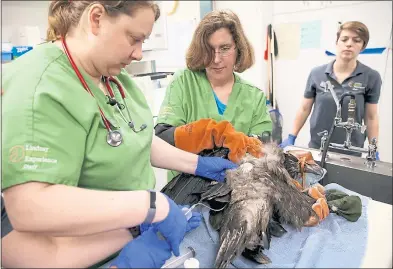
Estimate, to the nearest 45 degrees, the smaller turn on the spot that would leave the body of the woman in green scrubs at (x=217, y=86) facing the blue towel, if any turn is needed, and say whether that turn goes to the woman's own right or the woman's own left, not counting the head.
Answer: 0° — they already face it

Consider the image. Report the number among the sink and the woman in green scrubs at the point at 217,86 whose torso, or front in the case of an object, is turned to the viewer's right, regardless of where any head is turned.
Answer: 0

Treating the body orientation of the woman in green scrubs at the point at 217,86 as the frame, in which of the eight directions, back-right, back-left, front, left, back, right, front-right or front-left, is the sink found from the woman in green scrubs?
left

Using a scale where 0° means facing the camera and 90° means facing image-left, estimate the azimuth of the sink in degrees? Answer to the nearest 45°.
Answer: approximately 45°

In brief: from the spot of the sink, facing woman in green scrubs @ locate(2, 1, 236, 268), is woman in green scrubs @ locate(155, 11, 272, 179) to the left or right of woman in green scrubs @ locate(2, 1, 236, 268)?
right

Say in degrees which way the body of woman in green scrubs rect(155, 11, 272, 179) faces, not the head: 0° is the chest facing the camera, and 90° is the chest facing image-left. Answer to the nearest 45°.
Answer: approximately 0°

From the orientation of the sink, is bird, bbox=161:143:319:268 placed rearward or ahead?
ahead

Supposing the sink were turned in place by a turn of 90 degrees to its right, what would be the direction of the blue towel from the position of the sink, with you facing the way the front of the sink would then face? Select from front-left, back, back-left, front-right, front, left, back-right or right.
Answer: front-left

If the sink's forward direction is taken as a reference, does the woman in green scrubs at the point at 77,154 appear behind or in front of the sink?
in front
